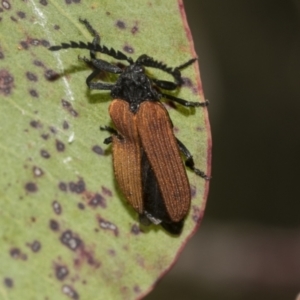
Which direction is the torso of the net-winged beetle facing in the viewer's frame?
away from the camera
